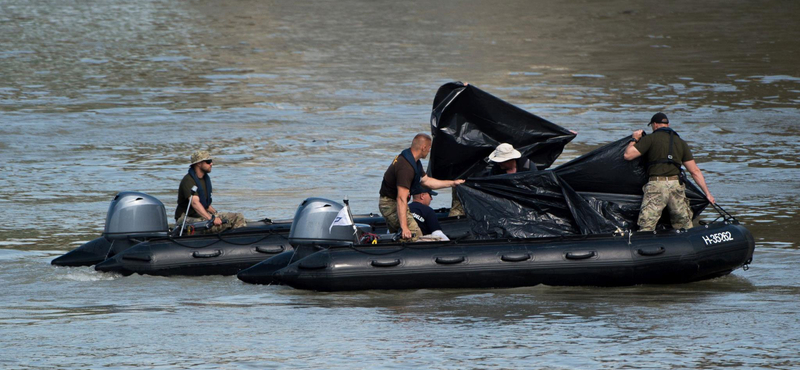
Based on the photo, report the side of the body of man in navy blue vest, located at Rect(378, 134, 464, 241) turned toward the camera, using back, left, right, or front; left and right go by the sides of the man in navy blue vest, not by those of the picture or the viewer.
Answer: right

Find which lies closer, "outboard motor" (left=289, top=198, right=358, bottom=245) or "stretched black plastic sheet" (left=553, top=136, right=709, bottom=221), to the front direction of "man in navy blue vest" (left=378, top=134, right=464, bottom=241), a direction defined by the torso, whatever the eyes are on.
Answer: the stretched black plastic sheet

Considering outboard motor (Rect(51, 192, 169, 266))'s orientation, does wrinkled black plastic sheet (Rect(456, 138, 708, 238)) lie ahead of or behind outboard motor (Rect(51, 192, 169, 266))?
ahead

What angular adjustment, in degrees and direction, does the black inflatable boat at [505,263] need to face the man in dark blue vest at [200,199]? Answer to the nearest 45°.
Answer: approximately 180°

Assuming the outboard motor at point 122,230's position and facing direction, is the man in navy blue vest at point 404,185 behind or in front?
in front

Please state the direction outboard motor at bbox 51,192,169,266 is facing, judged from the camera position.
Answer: facing to the right of the viewer

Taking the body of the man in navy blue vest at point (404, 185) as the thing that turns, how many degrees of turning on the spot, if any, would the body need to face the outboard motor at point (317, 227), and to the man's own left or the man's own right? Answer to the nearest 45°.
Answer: approximately 180°

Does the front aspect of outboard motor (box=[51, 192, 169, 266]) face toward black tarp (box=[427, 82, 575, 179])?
yes

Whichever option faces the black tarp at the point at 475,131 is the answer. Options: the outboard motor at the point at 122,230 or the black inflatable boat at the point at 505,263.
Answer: the outboard motor

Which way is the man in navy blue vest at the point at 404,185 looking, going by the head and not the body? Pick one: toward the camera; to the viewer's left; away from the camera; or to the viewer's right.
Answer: to the viewer's right

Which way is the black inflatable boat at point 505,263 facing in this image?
to the viewer's right
